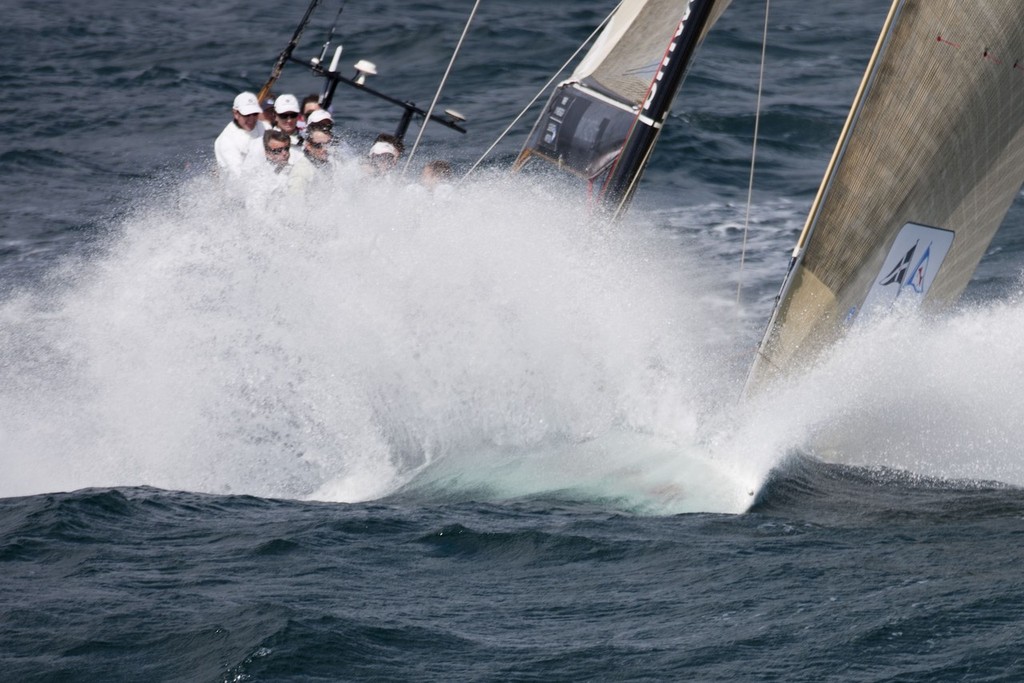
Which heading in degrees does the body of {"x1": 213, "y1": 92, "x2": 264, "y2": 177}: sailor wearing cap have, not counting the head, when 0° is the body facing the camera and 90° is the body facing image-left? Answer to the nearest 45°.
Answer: approximately 315°
